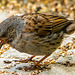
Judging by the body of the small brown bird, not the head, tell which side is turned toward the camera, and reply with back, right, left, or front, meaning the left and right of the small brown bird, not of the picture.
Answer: left
